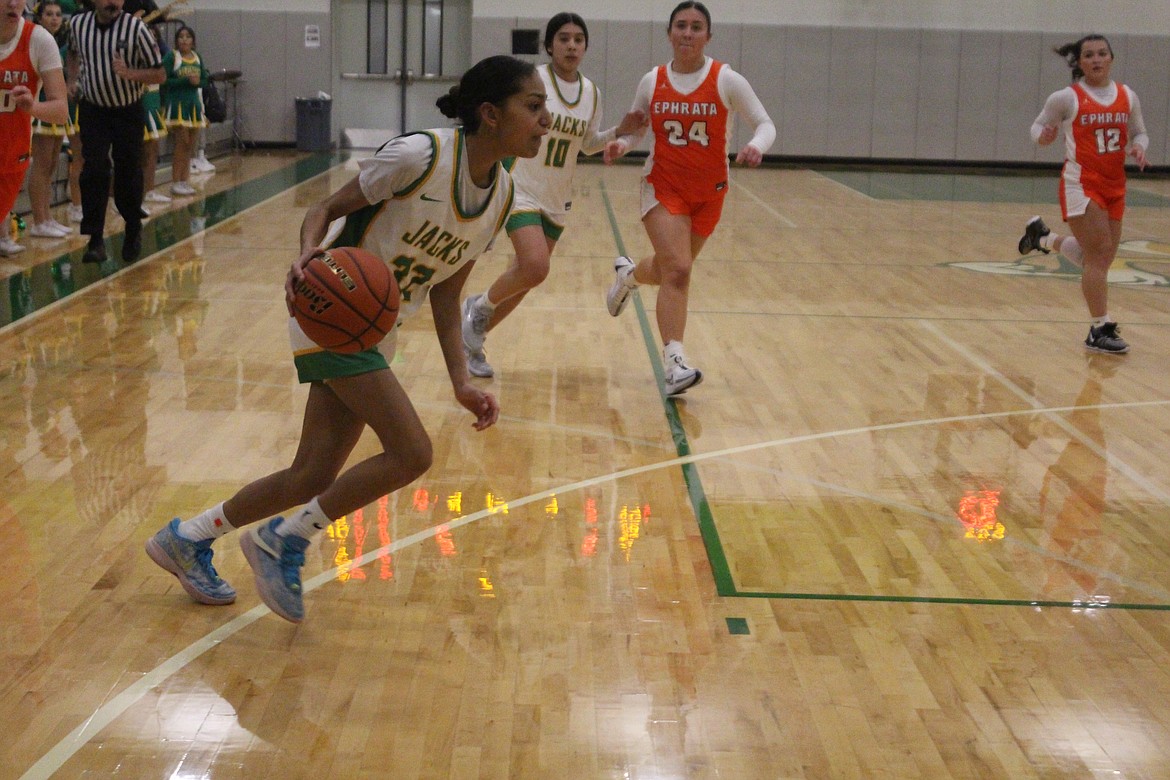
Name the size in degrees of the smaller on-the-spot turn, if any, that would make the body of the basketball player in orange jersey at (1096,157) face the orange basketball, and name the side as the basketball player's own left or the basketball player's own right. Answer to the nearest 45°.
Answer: approximately 45° to the basketball player's own right

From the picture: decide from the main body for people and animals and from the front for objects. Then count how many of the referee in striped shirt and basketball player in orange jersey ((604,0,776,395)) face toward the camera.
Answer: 2

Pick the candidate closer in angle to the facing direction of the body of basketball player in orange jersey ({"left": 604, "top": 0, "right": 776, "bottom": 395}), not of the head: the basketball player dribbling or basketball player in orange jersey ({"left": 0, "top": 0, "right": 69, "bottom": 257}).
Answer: the basketball player dribbling

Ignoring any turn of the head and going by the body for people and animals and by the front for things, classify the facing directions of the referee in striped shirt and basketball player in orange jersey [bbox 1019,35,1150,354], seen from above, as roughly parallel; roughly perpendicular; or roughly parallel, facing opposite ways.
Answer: roughly parallel

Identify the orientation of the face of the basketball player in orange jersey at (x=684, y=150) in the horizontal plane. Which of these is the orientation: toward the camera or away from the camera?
toward the camera

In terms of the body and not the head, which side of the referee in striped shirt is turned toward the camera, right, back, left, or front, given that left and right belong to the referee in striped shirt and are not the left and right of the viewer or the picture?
front

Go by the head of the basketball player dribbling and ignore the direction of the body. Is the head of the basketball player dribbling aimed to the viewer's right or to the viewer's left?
to the viewer's right

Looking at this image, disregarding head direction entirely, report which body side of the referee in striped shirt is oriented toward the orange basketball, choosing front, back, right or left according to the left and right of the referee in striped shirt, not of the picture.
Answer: front

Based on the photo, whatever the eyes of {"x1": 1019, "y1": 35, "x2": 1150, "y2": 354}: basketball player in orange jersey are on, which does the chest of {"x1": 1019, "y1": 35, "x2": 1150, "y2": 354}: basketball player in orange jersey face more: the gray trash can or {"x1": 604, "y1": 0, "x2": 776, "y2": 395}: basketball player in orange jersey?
the basketball player in orange jersey
